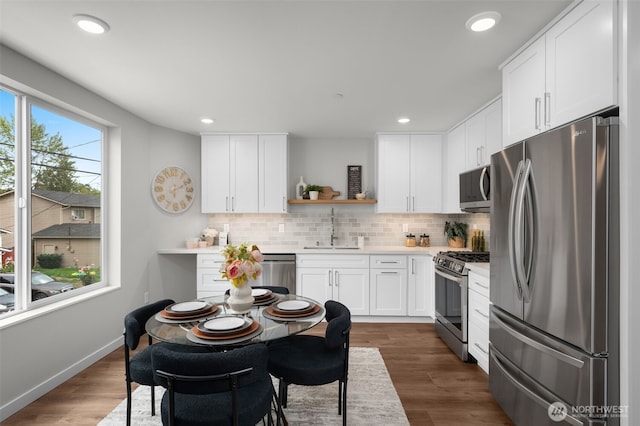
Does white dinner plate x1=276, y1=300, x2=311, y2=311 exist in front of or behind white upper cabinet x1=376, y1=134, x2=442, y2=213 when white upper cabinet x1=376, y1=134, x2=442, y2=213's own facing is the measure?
in front

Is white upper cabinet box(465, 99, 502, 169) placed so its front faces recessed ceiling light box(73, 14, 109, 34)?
yes

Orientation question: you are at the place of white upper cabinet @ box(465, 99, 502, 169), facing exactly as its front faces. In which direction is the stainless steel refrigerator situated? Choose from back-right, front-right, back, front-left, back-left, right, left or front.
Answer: front-left

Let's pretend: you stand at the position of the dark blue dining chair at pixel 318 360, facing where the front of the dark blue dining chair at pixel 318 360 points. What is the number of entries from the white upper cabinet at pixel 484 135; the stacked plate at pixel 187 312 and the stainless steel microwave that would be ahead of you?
1

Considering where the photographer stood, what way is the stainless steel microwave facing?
facing the viewer and to the left of the viewer

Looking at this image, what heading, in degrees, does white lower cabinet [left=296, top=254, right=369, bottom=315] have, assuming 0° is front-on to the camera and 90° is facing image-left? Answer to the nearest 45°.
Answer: approximately 0°

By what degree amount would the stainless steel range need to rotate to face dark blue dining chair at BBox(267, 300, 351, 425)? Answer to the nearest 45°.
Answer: approximately 45° to its left

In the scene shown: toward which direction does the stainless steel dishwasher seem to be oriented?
toward the camera

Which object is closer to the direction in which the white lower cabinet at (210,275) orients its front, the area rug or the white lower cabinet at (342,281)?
the area rug

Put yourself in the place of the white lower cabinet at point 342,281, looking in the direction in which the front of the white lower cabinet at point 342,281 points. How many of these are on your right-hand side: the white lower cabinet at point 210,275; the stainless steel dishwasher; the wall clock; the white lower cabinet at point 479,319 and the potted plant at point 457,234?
3

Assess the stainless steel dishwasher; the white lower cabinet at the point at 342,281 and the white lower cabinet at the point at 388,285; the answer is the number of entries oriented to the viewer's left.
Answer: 0

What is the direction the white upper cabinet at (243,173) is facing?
toward the camera

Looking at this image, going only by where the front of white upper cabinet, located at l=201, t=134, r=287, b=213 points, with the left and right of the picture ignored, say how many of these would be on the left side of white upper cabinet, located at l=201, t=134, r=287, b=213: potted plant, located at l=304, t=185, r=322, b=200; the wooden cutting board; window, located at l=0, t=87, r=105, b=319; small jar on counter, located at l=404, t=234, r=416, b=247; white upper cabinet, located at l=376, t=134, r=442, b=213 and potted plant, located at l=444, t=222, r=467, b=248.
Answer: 5

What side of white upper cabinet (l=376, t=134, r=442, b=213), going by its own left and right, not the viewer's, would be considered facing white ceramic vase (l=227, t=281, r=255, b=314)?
front

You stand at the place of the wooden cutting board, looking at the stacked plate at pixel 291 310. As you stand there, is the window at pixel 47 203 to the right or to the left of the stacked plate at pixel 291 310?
right

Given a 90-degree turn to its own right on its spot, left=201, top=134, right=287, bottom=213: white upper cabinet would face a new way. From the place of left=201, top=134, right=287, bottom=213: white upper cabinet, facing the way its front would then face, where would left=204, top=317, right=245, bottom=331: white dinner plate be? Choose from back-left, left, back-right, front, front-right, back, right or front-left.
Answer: left
